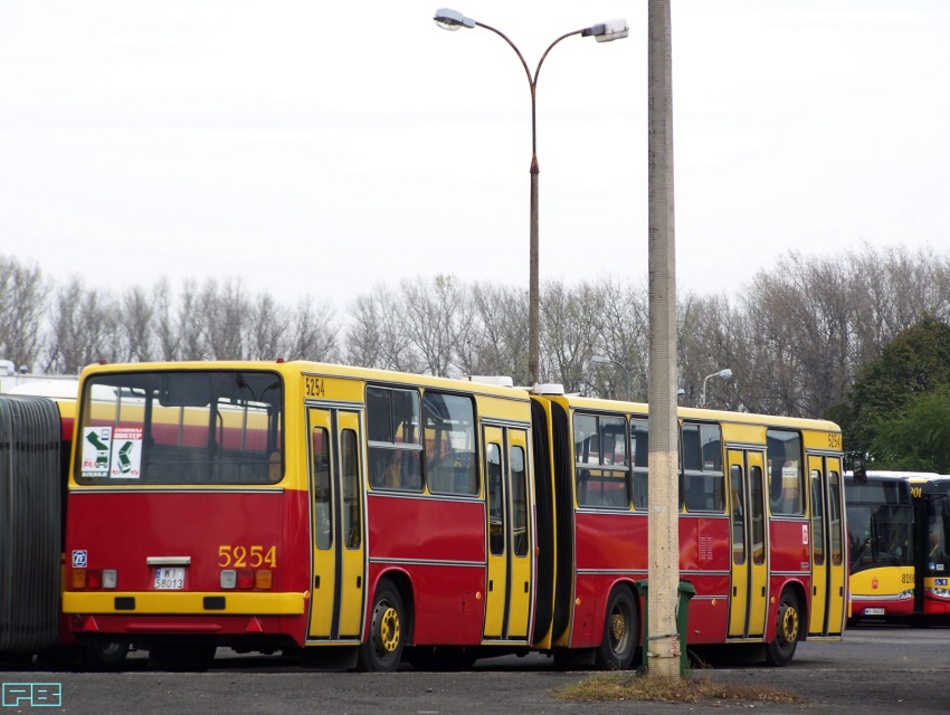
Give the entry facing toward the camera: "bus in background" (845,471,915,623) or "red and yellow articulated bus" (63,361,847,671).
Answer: the bus in background

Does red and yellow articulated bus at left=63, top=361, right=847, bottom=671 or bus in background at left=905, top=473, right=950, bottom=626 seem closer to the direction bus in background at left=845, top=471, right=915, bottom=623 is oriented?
the red and yellow articulated bus

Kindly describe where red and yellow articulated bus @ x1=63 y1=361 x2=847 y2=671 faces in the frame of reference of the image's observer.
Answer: facing away from the viewer and to the right of the viewer

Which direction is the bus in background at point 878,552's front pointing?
toward the camera

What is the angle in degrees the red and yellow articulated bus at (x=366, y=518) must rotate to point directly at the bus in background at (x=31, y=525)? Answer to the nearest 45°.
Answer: approximately 135° to its left

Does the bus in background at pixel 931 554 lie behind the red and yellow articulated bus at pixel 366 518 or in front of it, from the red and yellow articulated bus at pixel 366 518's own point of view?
in front

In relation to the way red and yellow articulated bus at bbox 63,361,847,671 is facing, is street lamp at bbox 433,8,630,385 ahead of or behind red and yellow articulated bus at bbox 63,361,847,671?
ahead

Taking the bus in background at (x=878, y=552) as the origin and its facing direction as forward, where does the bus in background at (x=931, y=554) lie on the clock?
the bus in background at (x=931, y=554) is roughly at 8 o'clock from the bus in background at (x=878, y=552).

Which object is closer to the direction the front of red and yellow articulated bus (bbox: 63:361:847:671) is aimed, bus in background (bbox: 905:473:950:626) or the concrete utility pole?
the bus in background

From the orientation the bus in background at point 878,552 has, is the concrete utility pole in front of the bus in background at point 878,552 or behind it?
in front

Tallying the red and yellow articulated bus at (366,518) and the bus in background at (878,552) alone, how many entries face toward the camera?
1
